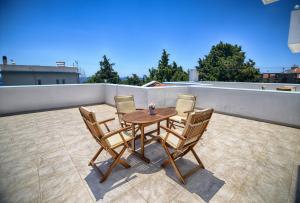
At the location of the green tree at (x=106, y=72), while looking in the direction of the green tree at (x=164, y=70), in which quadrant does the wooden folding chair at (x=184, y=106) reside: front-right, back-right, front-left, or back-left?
front-right

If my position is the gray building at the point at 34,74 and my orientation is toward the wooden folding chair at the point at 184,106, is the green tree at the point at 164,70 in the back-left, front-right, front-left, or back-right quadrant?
front-left

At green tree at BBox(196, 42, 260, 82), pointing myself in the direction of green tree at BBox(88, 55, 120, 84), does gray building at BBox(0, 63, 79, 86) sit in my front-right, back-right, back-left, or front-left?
front-left

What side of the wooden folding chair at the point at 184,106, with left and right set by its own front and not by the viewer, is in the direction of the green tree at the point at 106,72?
right

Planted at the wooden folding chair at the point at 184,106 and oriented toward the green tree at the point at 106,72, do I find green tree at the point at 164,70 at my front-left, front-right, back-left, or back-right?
front-right

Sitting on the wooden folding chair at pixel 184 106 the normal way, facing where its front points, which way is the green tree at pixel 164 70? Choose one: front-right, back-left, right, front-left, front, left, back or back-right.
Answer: back-right

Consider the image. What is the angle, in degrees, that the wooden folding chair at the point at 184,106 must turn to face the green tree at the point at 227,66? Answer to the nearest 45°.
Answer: approximately 135° to its right

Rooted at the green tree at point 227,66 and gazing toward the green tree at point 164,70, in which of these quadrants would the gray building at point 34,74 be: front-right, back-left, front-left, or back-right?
front-left

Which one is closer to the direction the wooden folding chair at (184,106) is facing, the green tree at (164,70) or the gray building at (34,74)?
the gray building

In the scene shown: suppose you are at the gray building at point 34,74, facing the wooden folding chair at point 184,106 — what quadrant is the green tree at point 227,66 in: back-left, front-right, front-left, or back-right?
front-left

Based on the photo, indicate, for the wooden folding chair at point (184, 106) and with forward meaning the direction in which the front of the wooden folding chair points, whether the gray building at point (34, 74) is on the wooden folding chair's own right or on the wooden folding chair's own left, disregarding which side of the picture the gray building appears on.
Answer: on the wooden folding chair's own right
